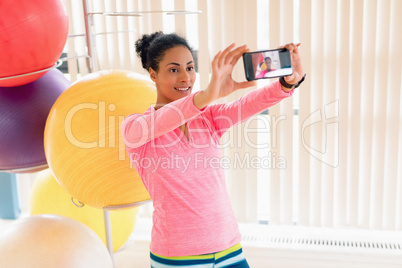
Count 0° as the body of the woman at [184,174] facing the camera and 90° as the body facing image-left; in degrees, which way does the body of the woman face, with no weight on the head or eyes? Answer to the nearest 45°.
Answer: approximately 315°

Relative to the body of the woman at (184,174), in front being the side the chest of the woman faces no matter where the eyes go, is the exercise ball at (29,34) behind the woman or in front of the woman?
behind

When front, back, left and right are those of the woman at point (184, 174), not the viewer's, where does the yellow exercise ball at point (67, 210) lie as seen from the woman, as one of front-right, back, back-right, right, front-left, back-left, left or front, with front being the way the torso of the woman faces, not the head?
back

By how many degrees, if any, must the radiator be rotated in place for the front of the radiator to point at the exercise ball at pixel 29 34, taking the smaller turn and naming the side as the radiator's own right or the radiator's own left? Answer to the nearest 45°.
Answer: approximately 45° to the radiator's own right
